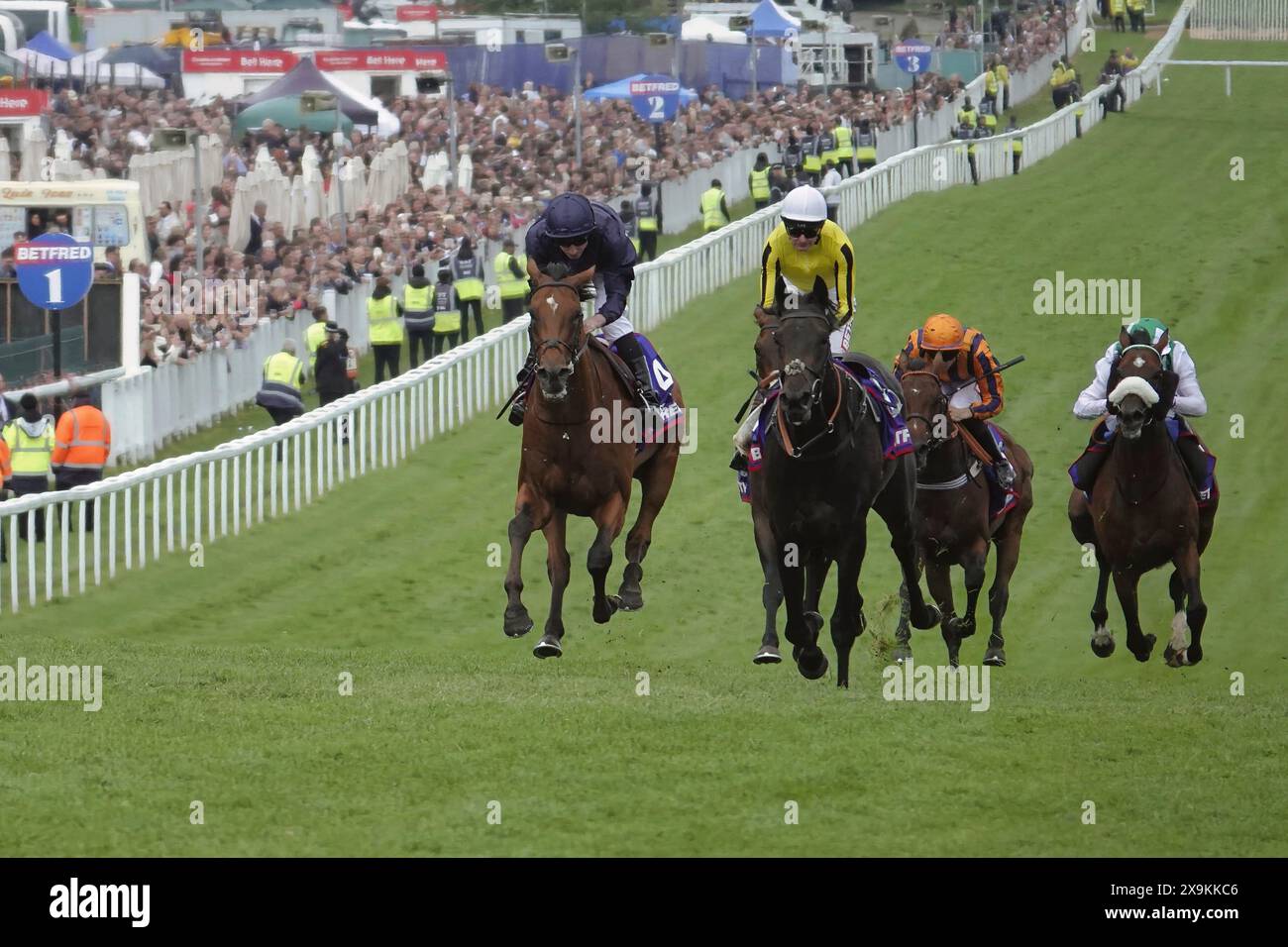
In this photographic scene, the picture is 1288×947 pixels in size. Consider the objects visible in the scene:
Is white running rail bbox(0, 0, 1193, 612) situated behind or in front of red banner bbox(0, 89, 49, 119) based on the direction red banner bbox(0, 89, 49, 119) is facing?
in front

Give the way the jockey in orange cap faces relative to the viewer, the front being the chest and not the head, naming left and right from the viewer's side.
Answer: facing the viewer and to the left of the viewer

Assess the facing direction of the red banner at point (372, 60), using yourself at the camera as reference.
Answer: facing the viewer

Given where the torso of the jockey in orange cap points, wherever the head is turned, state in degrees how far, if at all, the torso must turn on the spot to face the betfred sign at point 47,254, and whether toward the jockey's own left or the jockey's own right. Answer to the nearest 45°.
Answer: approximately 90° to the jockey's own right

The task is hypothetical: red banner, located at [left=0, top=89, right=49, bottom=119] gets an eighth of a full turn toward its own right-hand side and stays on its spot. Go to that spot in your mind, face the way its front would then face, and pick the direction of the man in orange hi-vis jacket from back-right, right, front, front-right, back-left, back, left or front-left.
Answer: front-left

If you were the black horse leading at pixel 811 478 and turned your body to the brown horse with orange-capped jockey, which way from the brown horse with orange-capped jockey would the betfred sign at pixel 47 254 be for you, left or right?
left

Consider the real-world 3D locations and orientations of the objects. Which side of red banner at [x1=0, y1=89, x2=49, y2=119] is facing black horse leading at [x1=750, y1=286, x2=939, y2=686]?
front

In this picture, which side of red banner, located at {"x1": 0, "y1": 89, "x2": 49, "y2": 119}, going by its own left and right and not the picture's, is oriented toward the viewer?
front

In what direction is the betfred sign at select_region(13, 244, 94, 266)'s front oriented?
toward the camera
